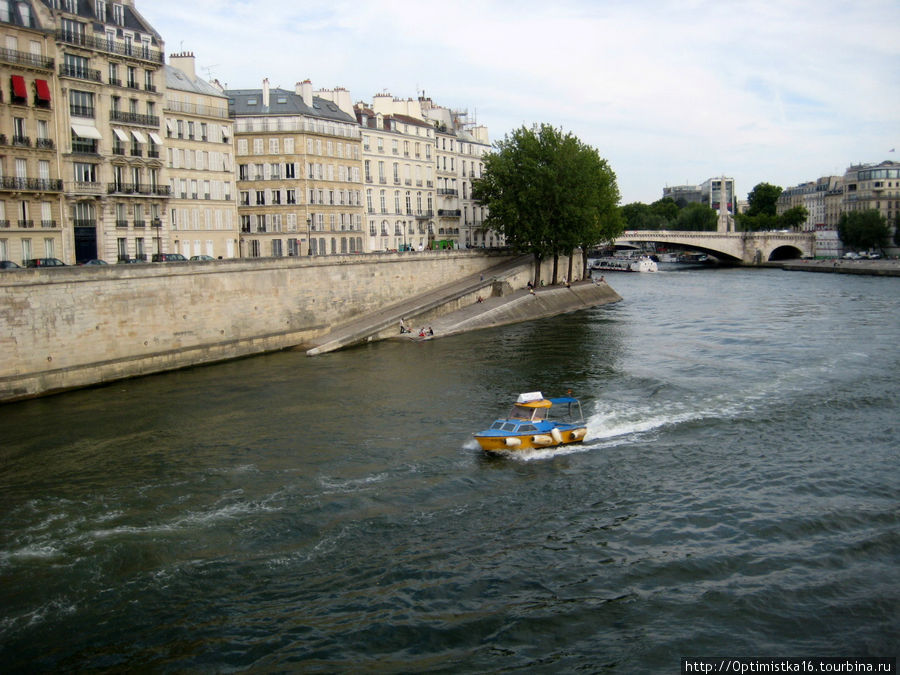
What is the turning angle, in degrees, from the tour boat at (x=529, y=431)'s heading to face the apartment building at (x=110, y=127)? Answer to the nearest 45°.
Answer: approximately 90° to its right

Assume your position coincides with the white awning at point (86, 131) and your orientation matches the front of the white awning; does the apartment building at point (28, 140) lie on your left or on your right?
on your right

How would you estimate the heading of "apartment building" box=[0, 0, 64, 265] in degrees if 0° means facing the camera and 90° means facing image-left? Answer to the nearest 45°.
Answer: approximately 315°

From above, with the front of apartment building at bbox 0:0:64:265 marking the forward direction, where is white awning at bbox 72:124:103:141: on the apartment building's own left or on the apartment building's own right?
on the apartment building's own left

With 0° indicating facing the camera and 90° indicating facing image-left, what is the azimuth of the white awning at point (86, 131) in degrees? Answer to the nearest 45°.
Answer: approximately 315°

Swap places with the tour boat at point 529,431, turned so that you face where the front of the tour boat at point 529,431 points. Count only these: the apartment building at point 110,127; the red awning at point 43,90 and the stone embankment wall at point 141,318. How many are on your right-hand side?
3

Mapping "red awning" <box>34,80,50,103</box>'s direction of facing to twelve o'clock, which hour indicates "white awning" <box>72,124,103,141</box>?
The white awning is roughly at 9 o'clock from the red awning.

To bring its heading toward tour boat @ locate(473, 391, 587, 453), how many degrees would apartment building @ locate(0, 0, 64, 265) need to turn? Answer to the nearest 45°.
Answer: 0° — it already faces it
